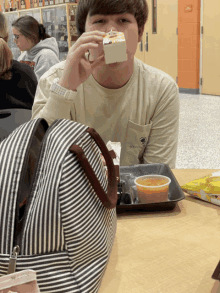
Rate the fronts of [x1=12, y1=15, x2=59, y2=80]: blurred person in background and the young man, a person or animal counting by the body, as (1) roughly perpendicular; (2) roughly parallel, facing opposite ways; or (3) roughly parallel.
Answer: roughly perpendicular

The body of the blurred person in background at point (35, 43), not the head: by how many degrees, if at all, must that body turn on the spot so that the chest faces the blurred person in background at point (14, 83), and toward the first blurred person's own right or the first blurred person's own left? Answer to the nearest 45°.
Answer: approximately 90° to the first blurred person's own left

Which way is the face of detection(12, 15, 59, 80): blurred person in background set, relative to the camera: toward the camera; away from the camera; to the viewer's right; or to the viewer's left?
to the viewer's left

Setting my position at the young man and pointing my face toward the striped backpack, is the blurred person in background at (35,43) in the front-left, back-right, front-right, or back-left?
back-right

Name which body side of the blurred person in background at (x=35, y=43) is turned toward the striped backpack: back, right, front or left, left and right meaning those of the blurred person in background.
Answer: left

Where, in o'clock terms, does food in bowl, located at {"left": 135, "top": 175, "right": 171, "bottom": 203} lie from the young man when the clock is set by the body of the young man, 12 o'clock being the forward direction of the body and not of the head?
The food in bowl is roughly at 12 o'clock from the young man.

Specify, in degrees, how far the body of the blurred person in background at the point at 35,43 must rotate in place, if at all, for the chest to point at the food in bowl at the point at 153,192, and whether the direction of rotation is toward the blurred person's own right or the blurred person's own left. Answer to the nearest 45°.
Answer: approximately 90° to the blurred person's own left

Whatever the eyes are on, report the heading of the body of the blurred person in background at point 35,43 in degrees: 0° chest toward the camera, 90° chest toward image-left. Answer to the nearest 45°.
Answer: approximately 90°

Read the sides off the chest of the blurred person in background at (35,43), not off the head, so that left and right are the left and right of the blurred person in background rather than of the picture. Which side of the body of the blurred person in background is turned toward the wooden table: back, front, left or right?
left

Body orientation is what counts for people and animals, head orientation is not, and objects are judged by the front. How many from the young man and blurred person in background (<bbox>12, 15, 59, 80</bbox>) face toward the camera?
1

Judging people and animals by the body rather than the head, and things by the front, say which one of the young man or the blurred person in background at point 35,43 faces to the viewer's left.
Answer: the blurred person in background
